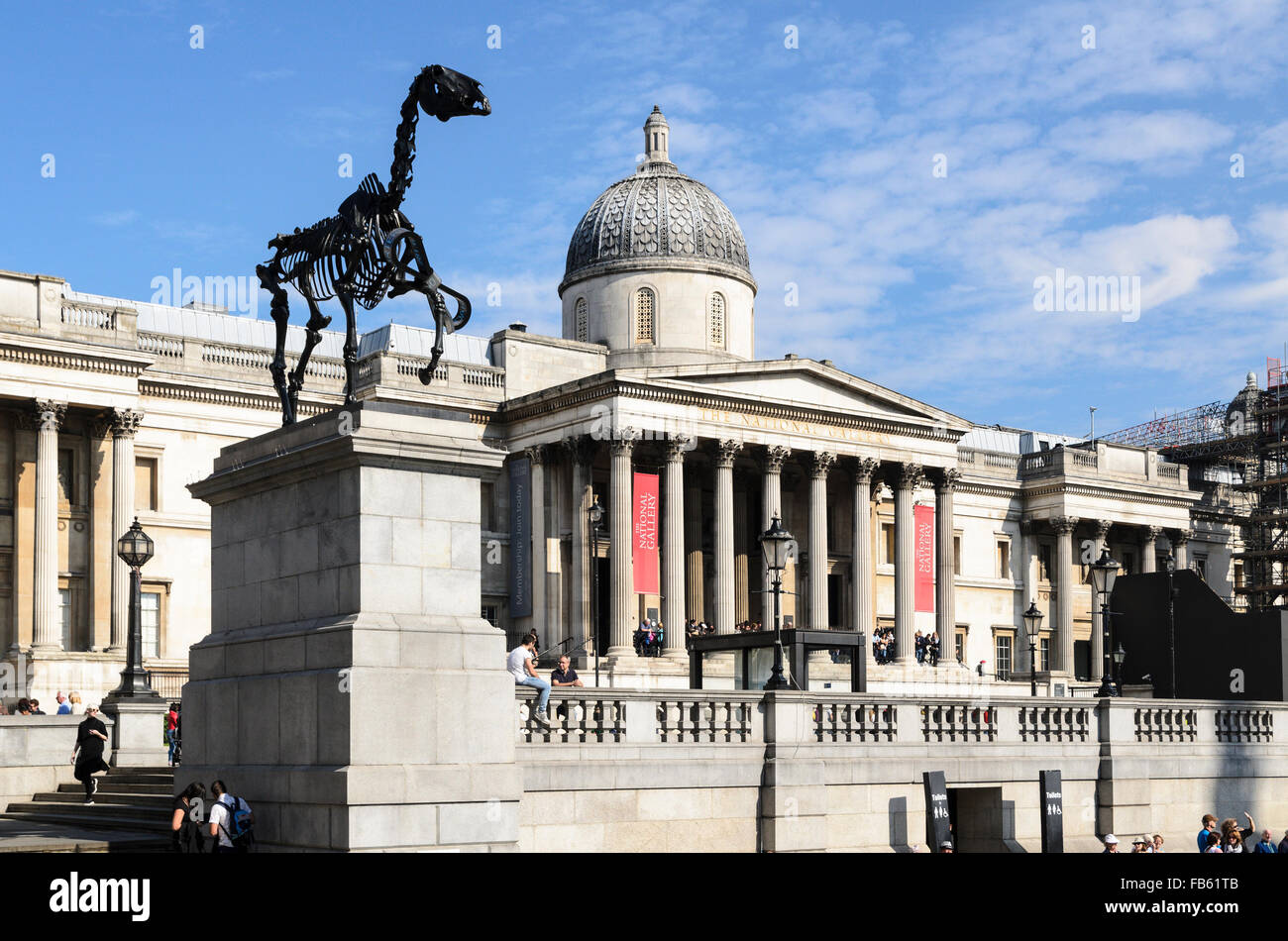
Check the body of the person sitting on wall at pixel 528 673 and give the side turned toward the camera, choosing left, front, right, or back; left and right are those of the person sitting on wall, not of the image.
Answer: right

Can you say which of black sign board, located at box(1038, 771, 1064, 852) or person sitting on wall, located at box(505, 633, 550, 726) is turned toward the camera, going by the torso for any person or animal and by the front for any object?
the black sign board

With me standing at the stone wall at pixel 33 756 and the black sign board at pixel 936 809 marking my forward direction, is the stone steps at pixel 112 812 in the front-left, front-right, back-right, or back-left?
front-right

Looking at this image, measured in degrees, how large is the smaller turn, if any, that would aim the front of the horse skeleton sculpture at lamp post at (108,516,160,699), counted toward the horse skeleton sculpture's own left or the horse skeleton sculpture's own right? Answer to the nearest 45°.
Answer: approximately 135° to the horse skeleton sculpture's own left

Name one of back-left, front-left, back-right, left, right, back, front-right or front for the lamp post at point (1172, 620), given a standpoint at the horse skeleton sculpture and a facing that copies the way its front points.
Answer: left

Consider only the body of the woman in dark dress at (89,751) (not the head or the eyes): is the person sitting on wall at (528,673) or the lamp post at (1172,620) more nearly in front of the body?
the person sitting on wall

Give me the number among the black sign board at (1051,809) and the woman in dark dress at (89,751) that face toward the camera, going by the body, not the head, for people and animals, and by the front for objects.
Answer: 2

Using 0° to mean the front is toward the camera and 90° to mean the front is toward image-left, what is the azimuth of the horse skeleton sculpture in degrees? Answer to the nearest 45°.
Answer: approximately 315°

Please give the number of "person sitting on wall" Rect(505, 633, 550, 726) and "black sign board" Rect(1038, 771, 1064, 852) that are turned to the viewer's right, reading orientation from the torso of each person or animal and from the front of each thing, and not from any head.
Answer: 1

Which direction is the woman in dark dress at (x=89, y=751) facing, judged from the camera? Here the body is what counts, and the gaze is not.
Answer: toward the camera

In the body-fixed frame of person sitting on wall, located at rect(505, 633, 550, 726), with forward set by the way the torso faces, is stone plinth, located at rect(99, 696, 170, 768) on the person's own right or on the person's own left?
on the person's own left
